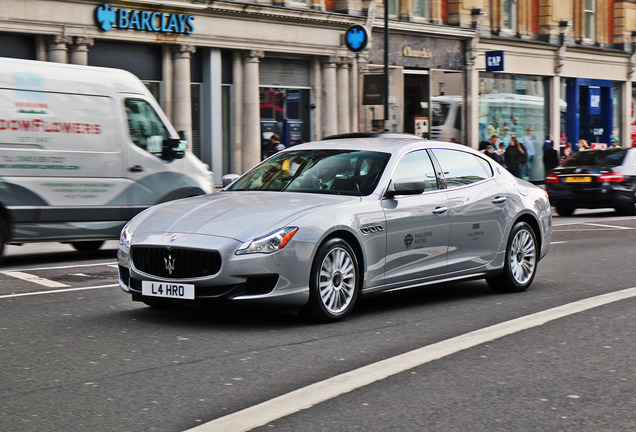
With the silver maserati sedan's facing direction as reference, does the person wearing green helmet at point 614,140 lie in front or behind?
behind

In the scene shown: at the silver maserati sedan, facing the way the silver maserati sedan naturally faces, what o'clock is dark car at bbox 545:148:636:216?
The dark car is roughly at 5 o'clock from the silver maserati sedan.

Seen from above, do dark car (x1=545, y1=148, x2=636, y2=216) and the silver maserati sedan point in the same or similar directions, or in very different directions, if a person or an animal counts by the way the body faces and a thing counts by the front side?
very different directions

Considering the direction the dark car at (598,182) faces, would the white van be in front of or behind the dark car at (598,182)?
behind

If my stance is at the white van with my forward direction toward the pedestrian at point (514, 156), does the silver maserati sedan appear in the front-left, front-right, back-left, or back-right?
back-right

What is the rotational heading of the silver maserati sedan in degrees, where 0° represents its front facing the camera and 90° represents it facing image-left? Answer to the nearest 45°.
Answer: approximately 45°

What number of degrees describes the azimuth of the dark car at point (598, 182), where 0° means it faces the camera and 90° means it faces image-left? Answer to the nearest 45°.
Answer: approximately 225°

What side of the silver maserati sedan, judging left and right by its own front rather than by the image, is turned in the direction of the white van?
right

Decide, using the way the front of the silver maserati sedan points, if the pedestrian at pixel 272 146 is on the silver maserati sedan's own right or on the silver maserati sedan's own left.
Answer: on the silver maserati sedan's own right
